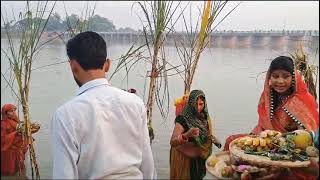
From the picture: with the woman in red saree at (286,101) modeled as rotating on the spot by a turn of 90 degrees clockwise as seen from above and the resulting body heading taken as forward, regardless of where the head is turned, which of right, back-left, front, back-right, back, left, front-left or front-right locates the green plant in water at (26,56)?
front

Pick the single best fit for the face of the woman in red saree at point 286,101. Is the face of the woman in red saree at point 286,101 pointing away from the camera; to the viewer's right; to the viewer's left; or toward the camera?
toward the camera

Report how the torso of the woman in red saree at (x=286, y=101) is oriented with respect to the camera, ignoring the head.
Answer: toward the camera

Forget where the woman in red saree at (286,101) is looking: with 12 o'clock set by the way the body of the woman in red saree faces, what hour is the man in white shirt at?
The man in white shirt is roughly at 1 o'clock from the woman in red saree.

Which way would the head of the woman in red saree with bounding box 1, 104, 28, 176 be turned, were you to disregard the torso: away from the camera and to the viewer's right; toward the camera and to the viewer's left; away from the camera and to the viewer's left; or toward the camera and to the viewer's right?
toward the camera and to the viewer's right

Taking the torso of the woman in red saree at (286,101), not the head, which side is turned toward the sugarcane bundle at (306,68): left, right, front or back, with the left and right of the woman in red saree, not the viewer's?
back

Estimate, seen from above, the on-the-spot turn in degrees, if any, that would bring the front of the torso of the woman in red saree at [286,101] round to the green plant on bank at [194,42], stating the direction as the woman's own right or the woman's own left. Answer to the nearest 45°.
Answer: approximately 135° to the woman's own right

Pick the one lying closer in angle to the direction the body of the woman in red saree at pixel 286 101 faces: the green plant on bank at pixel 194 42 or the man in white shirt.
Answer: the man in white shirt

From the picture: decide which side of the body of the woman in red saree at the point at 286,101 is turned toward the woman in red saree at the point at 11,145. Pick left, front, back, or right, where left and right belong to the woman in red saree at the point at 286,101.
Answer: right
